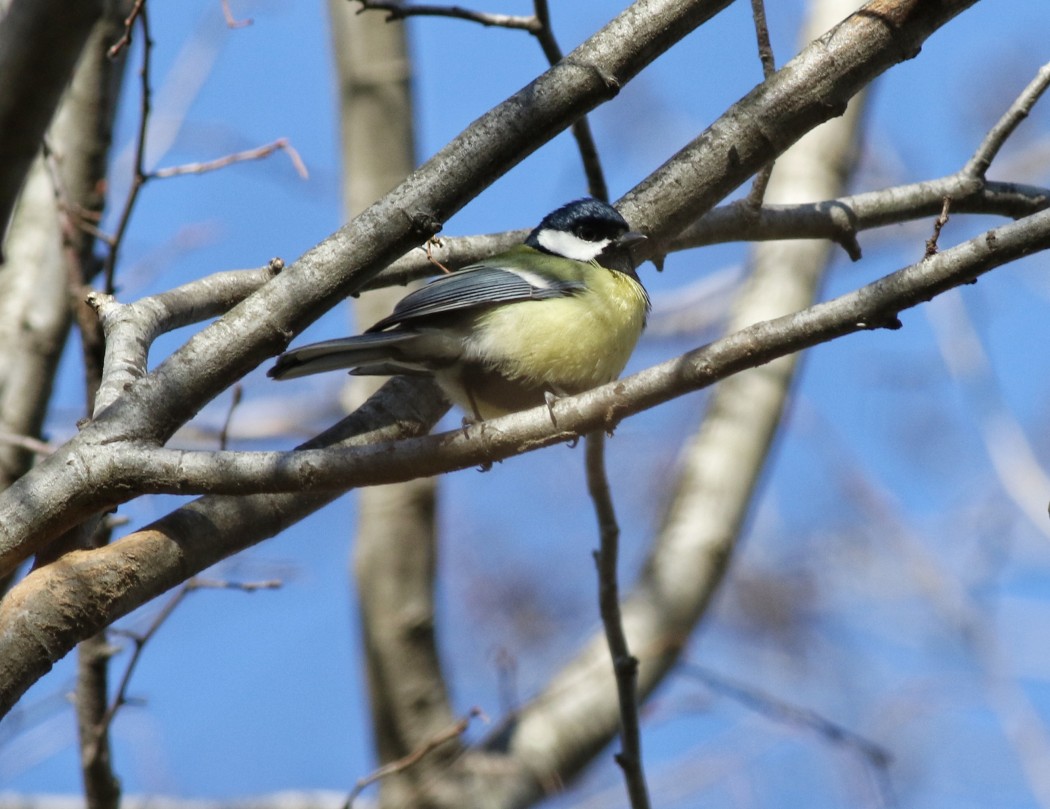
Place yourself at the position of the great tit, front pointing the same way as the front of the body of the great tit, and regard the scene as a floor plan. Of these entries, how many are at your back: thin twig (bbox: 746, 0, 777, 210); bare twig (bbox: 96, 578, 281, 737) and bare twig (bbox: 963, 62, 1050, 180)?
1

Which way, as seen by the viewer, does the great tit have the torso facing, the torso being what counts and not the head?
to the viewer's right

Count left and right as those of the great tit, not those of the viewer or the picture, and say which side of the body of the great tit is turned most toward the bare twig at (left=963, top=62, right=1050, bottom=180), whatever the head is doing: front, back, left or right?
front

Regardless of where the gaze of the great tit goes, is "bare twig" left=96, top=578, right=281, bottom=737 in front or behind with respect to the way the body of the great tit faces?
behind
